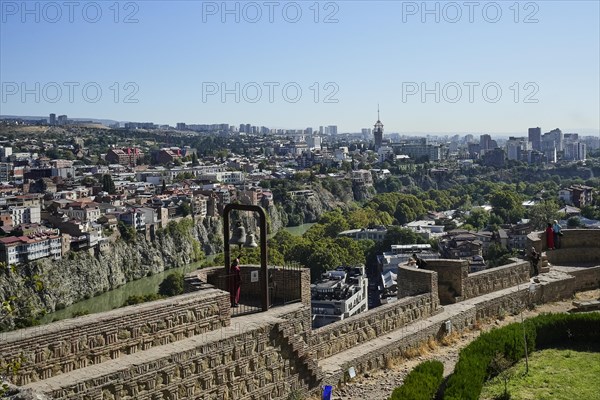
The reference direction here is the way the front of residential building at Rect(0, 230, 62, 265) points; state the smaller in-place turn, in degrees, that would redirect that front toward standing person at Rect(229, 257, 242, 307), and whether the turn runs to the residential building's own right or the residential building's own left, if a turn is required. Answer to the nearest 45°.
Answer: approximately 45° to the residential building's own right

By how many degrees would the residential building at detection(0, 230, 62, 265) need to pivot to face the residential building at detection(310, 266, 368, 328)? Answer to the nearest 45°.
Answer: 0° — it already faces it

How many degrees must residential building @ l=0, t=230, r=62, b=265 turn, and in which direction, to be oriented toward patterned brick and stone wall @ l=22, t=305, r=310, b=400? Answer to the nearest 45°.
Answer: approximately 45° to its right

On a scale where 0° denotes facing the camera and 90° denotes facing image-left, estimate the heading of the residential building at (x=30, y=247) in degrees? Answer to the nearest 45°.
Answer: approximately 315°
